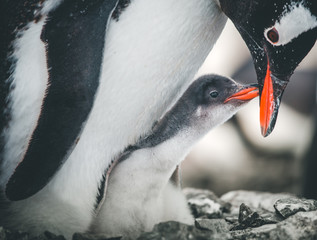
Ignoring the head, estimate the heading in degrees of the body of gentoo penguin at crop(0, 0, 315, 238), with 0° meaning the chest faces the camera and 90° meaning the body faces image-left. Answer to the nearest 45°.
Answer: approximately 270°
